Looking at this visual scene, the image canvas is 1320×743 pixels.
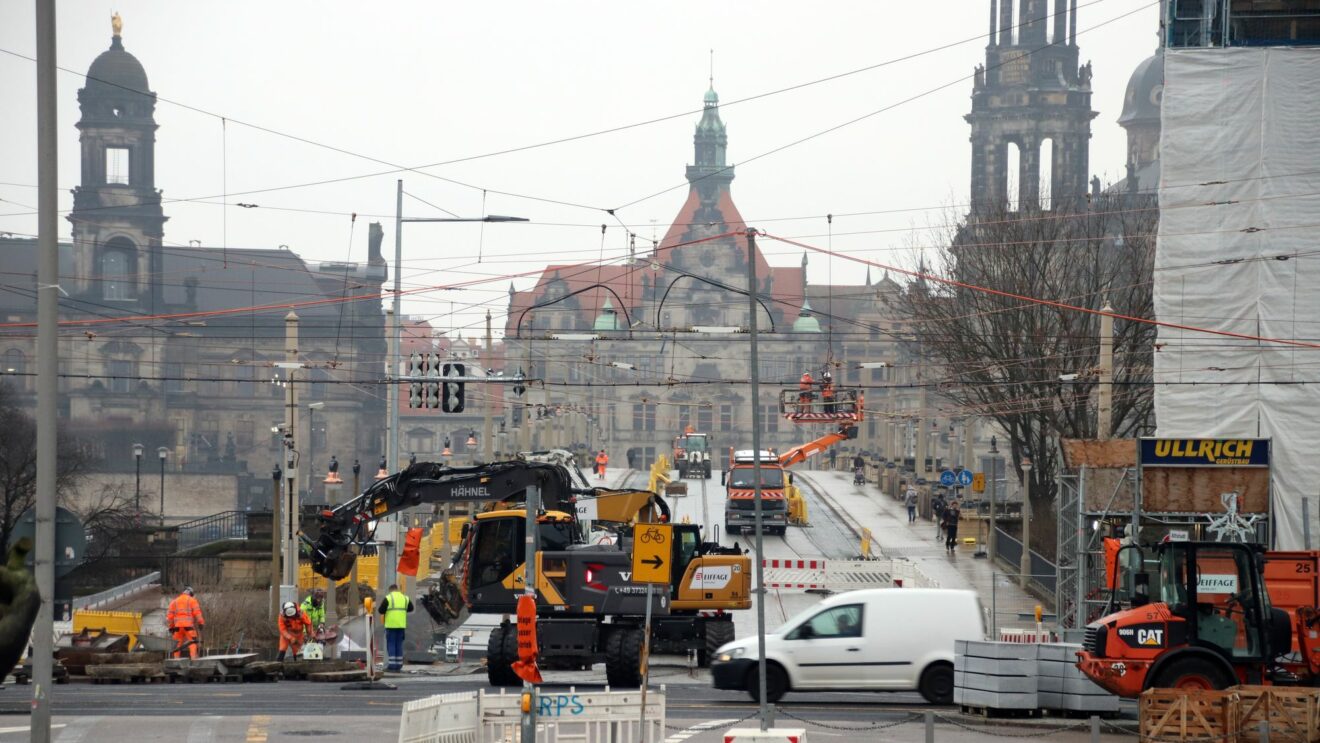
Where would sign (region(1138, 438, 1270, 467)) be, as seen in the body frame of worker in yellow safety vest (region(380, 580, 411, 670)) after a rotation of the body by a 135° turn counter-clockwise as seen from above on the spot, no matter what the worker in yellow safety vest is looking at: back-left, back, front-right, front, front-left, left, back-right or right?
back-left

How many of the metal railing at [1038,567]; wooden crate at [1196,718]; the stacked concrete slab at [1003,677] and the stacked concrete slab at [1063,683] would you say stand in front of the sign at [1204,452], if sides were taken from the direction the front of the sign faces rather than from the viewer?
3

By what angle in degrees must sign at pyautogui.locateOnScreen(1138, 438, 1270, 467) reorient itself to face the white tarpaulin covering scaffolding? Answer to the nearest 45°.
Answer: approximately 180°

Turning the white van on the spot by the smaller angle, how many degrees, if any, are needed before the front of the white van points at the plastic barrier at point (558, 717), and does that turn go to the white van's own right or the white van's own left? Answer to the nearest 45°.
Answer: approximately 45° to the white van's own left

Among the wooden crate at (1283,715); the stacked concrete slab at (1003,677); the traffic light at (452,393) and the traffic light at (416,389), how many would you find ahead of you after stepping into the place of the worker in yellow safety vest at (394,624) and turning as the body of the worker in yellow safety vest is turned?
2

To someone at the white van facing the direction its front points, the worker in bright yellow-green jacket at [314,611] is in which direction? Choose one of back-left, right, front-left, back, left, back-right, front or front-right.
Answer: front-right

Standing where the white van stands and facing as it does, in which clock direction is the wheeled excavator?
The wheeled excavator is roughly at 1 o'clock from the white van.

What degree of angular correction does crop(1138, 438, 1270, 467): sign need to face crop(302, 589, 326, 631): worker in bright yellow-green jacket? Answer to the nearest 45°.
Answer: approximately 90° to its right

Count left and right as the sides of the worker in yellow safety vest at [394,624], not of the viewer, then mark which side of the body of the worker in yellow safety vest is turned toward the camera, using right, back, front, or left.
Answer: back

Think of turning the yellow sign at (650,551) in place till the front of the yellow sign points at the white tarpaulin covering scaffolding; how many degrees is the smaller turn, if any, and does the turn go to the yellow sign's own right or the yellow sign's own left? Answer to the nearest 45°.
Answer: approximately 135° to the yellow sign's own left

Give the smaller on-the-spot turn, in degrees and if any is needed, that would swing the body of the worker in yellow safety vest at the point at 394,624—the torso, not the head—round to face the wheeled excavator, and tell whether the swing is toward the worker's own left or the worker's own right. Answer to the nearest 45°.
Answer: approximately 135° to the worker's own right

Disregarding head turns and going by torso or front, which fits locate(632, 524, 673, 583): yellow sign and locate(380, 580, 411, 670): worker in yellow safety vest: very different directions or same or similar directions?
very different directions

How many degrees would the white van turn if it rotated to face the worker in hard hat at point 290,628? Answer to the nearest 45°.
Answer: approximately 45° to its right

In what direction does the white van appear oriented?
to the viewer's left

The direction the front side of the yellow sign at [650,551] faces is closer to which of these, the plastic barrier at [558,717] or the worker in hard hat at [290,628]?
the plastic barrier
